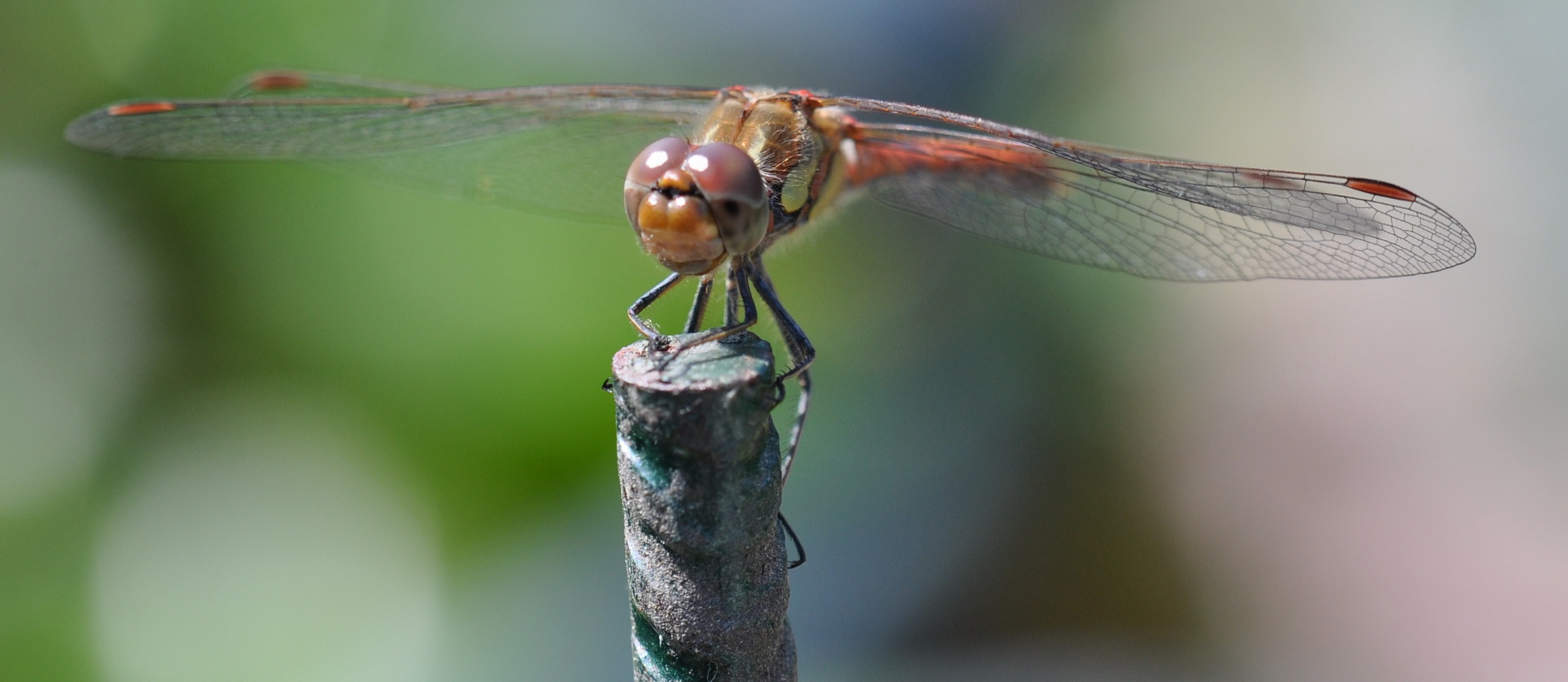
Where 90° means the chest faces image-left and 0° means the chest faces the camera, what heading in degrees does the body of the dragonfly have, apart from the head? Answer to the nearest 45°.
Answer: approximately 45°
